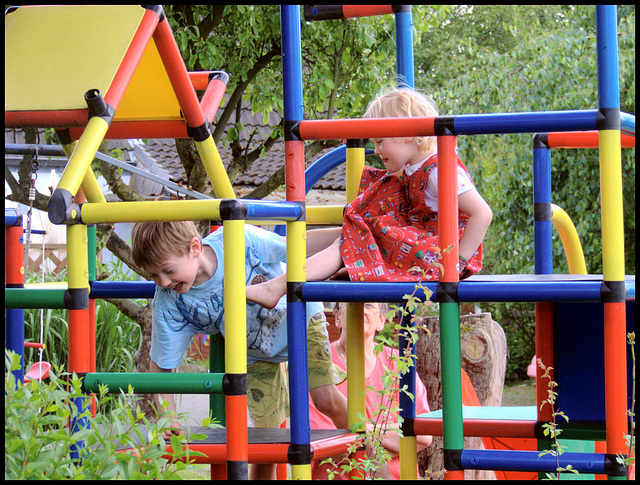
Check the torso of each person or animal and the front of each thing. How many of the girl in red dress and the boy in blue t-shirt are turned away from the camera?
0

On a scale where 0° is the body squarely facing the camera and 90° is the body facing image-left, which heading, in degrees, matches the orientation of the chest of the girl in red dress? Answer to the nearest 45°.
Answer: approximately 90°

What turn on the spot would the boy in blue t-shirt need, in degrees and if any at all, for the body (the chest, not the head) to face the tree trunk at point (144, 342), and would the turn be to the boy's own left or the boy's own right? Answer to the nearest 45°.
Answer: approximately 135° to the boy's own right
